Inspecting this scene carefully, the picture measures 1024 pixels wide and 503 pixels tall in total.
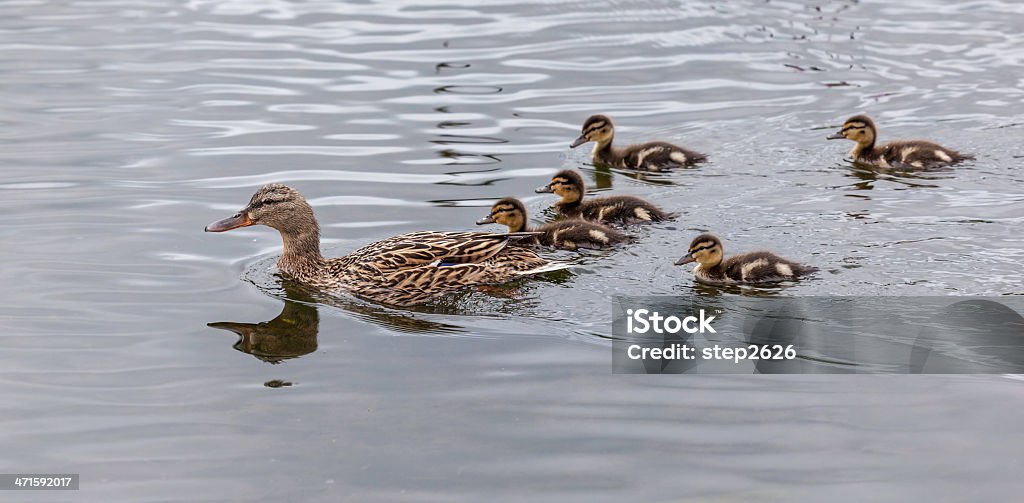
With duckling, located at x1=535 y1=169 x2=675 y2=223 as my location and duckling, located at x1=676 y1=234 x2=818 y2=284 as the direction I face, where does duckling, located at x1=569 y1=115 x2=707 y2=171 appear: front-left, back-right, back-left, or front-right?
back-left

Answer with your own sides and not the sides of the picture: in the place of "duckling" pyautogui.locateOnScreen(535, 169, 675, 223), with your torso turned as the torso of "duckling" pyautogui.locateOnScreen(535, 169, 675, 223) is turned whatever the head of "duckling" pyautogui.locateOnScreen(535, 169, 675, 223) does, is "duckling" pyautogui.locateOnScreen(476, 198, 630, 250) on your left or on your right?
on your left

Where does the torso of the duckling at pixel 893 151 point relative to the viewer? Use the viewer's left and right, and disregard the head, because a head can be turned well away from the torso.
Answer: facing to the left of the viewer

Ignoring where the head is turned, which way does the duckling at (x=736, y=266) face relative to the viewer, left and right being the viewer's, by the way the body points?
facing to the left of the viewer

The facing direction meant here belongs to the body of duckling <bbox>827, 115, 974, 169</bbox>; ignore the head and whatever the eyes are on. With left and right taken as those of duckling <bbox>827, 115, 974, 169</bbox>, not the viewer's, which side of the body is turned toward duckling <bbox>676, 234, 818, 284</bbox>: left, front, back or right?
left

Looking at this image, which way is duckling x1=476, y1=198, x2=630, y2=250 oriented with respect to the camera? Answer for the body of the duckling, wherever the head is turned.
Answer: to the viewer's left

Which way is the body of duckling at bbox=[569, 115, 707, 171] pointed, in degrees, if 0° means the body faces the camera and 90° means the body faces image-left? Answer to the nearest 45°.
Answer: approximately 90°

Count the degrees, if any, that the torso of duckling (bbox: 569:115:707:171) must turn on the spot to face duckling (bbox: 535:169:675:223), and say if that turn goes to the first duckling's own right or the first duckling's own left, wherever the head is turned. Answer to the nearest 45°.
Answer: approximately 90° to the first duckling's own left

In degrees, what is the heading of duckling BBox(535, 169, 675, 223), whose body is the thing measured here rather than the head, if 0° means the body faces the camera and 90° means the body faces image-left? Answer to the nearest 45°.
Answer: approximately 90°

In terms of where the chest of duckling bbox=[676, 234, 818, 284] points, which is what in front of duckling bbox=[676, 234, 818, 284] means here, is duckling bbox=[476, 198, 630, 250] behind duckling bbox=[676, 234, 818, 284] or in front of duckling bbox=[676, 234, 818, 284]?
in front

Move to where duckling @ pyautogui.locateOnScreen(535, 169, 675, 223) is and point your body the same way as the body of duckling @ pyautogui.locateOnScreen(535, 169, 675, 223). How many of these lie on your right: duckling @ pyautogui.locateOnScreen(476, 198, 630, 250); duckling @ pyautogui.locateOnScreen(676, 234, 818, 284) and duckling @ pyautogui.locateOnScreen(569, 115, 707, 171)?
1
